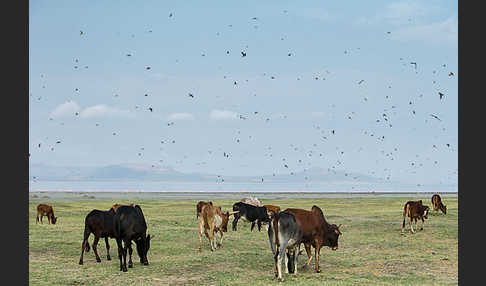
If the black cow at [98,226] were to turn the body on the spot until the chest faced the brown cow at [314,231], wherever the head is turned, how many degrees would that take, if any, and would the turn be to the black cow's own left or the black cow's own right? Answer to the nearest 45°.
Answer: approximately 45° to the black cow's own right

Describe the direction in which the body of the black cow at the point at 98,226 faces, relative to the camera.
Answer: to the viewer's right

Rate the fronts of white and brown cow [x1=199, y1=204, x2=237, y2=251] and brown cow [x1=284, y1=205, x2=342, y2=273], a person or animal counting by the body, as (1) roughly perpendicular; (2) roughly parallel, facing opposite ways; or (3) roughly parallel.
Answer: roughly perpendicular
